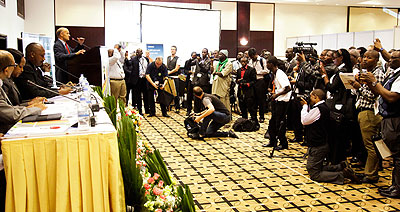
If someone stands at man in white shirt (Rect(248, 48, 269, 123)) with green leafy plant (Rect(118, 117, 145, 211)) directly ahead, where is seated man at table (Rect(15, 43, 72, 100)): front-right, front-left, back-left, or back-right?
front-right

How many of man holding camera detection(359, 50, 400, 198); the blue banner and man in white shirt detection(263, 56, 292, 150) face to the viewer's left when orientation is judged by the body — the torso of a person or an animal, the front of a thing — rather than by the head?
2

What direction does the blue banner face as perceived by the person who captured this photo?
facing the viewer

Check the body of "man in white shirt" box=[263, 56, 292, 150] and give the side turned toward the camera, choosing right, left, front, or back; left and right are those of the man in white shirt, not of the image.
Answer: left

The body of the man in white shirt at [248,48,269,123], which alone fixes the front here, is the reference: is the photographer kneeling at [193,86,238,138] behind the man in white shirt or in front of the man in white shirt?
in front

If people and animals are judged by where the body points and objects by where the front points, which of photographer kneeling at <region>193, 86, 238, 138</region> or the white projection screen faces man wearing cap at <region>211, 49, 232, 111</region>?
the white projection screen

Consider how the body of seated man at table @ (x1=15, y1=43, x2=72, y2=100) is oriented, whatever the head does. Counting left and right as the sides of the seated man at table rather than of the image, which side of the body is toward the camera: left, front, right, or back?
right

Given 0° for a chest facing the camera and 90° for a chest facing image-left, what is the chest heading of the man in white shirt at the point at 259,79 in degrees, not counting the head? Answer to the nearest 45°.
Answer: approximately 45°

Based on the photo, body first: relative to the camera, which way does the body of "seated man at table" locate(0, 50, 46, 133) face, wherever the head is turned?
to the viewer's right

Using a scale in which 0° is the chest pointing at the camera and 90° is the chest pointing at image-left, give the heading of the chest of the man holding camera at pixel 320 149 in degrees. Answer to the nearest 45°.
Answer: approximately 90°

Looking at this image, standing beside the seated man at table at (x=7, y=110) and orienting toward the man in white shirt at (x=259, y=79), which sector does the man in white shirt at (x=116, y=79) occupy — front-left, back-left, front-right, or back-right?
front-left

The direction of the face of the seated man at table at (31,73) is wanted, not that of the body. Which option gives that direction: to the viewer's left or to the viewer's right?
to the viewer's right

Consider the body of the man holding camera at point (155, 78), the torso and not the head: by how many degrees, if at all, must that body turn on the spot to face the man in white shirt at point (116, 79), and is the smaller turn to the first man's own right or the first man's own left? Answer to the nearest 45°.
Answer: approximately 45° to the first man's own right

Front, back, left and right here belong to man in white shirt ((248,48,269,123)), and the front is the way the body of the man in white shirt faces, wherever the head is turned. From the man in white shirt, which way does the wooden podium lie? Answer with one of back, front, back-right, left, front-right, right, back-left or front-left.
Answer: front

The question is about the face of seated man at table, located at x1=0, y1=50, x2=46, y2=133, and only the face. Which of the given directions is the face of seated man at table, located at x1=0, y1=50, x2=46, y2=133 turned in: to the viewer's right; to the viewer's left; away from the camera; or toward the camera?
to the viewer's right

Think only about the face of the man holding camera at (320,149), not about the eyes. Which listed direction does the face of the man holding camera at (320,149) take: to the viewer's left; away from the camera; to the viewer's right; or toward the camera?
to the viewer's left
